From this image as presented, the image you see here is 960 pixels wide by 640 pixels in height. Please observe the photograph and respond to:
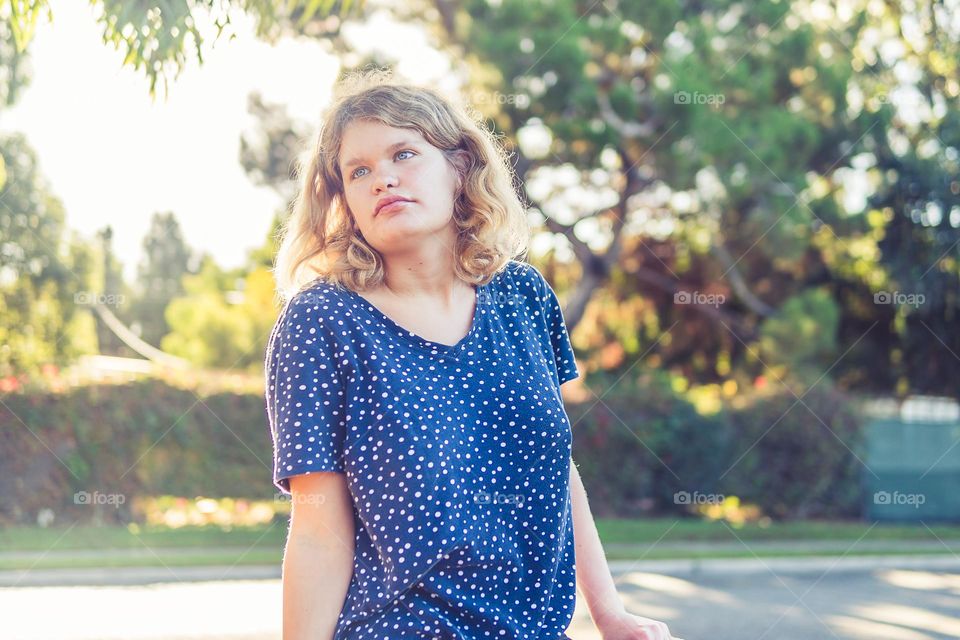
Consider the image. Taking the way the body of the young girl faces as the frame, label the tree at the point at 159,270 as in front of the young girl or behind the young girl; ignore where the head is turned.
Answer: behind

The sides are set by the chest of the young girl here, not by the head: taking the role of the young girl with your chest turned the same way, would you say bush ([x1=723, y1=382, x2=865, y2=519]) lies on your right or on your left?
on your left

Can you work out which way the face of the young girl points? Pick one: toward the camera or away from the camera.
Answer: toward the camera

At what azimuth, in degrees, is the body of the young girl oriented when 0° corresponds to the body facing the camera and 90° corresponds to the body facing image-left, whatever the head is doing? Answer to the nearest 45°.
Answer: approximately 315°

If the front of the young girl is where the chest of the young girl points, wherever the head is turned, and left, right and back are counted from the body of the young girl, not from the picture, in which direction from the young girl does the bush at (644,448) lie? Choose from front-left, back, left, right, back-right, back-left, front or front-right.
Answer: back-left

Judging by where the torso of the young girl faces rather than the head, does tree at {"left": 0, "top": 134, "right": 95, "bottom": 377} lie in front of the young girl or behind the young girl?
behind

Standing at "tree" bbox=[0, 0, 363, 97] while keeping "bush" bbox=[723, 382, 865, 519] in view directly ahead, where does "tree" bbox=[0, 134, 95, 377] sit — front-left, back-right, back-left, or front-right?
front-left

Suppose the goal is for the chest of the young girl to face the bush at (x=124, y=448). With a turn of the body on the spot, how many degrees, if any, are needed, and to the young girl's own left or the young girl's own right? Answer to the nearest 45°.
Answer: approximately 135° to the young girl's own left
